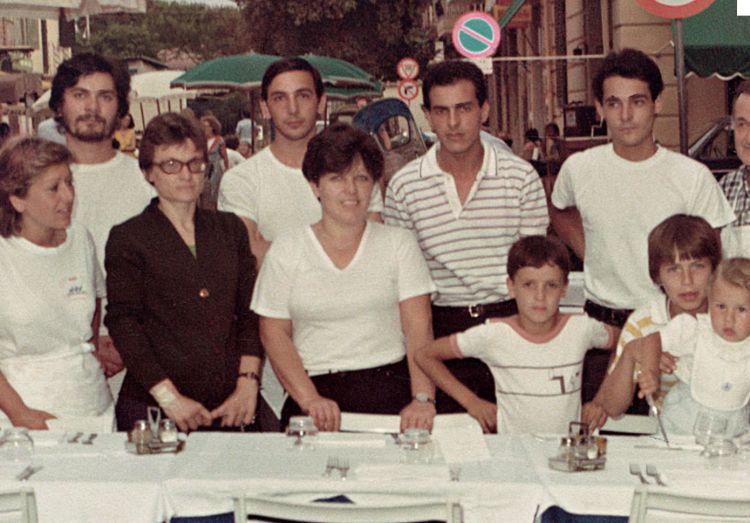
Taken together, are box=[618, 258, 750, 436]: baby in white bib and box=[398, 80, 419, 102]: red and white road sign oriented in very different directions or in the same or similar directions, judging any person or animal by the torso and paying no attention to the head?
same or similar directions

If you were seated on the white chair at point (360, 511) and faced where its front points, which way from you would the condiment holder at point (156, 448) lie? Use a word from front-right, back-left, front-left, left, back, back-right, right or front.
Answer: front-left

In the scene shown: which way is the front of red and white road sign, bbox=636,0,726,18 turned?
toward the camera

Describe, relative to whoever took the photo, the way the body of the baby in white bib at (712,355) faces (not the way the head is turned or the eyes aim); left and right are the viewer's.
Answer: facing the viewer

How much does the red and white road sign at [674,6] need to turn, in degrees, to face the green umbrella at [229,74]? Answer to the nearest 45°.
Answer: approximately 135° to its right

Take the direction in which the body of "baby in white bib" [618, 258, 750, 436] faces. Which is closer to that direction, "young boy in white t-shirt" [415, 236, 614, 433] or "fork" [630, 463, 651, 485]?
the fork

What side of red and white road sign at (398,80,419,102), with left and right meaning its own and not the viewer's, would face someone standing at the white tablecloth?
front

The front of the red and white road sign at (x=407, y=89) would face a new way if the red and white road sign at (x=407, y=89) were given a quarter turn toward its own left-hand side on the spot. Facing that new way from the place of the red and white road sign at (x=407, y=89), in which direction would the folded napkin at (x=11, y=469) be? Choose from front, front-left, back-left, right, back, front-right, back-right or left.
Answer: right

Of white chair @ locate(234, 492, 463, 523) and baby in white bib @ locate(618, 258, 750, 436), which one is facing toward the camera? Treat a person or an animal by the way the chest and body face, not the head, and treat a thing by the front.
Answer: the baby in white bib

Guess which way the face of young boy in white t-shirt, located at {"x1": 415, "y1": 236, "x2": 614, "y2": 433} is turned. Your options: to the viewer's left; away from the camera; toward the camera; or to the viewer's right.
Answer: toward the camera

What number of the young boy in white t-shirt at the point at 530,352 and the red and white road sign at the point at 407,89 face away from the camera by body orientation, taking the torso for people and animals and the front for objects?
0

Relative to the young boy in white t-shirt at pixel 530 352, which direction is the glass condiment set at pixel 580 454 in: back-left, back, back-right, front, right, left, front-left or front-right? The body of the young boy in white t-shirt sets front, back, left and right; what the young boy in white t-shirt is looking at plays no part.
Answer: front

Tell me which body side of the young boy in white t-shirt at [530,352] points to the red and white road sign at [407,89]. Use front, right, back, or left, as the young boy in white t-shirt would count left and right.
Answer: back

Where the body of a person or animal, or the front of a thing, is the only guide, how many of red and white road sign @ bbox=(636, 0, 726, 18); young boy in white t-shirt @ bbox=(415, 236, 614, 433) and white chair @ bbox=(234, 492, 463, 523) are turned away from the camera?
1

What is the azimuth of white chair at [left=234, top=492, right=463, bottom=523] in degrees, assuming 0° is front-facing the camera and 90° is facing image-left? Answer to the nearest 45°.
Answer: approximately 180°

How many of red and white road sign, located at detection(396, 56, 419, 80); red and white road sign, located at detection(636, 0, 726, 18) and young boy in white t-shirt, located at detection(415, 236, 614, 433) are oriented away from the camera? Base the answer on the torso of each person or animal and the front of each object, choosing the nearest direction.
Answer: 0

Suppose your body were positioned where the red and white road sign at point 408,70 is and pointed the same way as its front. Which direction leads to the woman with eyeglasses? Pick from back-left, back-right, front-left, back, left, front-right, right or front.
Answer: front

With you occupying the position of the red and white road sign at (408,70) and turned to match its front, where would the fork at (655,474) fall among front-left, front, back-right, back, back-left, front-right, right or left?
front

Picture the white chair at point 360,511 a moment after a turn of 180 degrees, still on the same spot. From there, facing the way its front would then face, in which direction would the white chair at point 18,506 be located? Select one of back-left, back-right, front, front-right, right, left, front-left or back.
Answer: right
